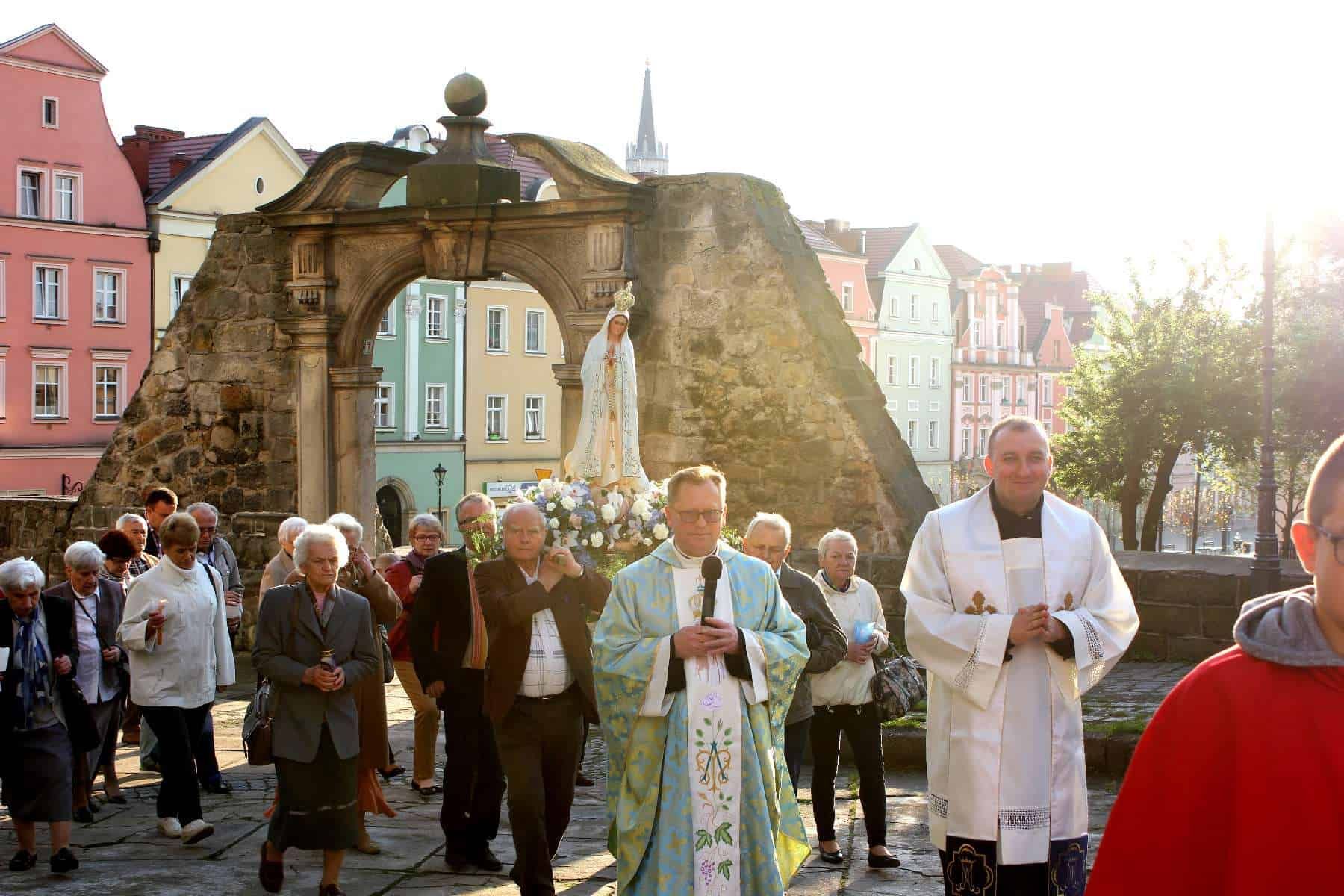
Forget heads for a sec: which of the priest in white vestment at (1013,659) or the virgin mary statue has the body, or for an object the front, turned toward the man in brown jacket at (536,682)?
the virgin mary statue

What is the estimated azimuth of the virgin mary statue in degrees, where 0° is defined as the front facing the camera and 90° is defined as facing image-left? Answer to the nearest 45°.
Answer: approximately 0°

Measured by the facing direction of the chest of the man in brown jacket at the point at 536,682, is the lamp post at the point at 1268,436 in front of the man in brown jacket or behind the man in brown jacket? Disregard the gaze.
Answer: behind

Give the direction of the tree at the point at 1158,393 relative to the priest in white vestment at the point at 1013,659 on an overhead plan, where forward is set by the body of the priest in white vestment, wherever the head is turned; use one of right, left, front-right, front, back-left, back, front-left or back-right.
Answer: back

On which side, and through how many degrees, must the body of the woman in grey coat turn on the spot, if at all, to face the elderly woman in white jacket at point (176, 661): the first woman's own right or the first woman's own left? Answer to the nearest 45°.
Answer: approximately 135° to the first woman's own right

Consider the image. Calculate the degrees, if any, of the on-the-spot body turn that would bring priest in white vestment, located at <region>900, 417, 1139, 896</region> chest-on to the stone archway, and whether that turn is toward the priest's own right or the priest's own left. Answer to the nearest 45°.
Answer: approximately 180°

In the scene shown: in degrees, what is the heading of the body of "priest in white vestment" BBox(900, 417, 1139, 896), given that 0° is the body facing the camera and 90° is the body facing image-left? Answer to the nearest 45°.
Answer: approximately 0°
